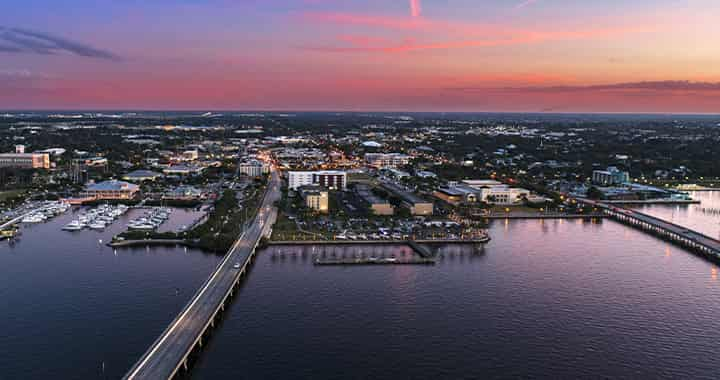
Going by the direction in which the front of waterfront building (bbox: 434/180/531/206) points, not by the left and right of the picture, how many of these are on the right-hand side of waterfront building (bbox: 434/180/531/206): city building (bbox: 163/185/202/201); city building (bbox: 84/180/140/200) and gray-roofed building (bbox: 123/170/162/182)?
3

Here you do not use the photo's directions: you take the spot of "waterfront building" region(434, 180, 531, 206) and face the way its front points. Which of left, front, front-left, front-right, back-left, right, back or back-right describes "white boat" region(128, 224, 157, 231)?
front-right

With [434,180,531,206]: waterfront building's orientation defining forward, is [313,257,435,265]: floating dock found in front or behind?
in front

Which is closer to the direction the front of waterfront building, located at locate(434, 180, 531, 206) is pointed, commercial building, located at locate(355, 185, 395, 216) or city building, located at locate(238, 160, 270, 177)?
the commercial building

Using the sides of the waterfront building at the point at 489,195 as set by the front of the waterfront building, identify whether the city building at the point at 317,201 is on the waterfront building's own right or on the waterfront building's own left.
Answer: on the waterfront building's own right

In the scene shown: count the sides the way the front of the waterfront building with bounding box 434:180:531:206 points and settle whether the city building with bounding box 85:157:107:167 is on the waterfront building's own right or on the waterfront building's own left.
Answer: on the waterfront building's own right

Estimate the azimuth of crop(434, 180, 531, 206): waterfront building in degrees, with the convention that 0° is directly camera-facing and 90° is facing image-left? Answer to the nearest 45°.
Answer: approximately 0°

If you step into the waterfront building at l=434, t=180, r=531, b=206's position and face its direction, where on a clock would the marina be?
The marina is roughly at 2 o'clock from the waterfront building.

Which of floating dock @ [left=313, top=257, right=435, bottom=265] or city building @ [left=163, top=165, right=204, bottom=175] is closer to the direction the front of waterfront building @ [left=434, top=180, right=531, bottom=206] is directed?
the floating dock

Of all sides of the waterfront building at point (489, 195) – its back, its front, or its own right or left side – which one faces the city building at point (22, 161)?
right

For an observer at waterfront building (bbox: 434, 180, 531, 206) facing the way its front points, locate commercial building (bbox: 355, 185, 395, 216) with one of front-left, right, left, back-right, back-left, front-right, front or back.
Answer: front-right

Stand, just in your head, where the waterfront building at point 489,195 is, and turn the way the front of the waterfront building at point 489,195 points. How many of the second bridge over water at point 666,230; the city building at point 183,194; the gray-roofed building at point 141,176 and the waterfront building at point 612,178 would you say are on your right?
2

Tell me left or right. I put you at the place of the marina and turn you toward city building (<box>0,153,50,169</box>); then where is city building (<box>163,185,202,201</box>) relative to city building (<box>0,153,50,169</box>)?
right

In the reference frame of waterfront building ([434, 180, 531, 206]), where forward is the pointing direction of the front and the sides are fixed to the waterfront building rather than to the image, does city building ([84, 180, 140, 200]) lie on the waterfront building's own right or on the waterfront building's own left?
on the waterfront building's own right

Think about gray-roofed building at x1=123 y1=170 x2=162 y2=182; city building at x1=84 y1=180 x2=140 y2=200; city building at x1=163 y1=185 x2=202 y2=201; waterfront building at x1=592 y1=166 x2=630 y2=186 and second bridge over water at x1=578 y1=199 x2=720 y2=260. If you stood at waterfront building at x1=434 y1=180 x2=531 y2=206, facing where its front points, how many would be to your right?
3
